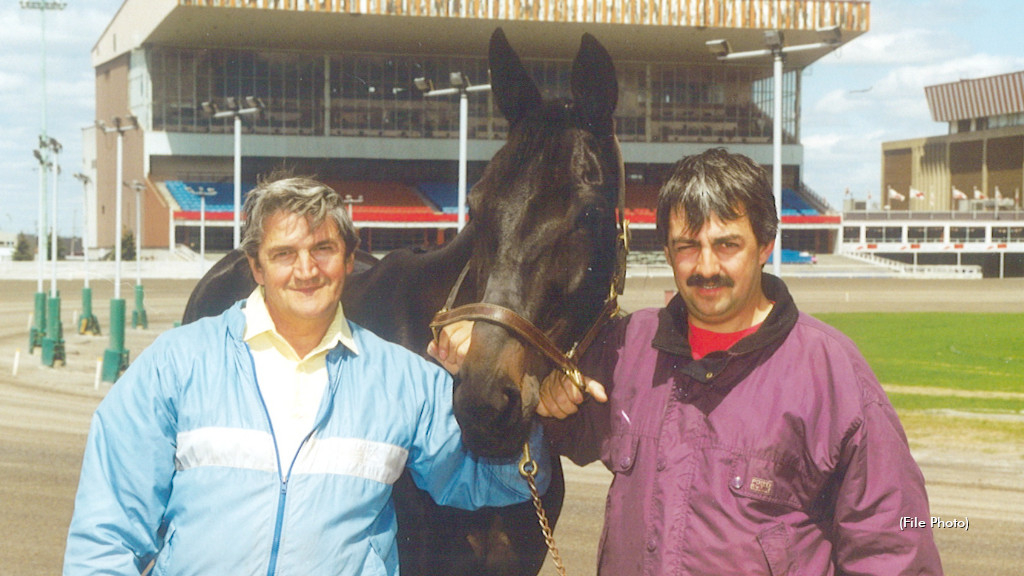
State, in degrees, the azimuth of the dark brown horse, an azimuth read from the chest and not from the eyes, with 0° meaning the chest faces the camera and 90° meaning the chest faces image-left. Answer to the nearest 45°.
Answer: approximately 315°

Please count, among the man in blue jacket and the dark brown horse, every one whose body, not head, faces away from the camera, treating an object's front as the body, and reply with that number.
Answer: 0

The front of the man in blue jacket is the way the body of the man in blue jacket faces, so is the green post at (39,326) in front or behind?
behind

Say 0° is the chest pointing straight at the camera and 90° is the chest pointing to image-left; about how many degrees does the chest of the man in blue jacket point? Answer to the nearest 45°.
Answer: approximately 0°

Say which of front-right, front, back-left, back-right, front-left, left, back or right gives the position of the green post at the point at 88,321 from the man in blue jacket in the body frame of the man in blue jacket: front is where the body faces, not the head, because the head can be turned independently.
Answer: back

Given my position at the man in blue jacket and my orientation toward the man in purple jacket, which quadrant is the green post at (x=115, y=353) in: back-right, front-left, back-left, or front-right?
back-left
